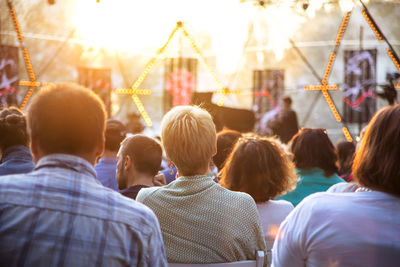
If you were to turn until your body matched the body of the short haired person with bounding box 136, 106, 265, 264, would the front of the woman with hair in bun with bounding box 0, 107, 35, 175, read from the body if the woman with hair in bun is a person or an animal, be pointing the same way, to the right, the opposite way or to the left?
the same way

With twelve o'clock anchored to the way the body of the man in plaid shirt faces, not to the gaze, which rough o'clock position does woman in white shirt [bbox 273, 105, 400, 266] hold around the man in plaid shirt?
The woman in white shirt is roughly at 3 o'clock from the man in plaid shirt.

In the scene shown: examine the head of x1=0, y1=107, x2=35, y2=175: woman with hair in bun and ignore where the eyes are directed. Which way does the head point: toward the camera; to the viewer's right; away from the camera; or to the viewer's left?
away from the camera

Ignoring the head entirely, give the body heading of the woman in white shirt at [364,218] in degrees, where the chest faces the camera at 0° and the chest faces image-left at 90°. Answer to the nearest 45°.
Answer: approximately 180°

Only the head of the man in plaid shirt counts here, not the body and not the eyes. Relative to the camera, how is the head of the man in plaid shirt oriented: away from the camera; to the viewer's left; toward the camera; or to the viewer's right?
away from the camera

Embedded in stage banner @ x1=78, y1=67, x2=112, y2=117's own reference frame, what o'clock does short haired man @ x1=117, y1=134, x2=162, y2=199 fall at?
The short haired man is roughly at 12 o'clock from the stage banner.

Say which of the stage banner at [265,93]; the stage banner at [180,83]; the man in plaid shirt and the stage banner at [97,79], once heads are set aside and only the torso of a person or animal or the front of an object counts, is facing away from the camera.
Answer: the man in plaid shirt

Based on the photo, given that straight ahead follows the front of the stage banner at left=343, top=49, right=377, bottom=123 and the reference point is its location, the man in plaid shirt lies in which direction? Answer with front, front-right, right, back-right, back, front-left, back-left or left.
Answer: front

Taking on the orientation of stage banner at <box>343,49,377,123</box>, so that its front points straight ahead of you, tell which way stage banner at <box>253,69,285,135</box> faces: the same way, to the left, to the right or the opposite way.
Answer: the same way

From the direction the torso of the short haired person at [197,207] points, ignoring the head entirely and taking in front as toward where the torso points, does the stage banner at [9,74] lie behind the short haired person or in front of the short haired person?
in front

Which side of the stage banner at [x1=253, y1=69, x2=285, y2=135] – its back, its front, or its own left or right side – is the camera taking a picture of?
front

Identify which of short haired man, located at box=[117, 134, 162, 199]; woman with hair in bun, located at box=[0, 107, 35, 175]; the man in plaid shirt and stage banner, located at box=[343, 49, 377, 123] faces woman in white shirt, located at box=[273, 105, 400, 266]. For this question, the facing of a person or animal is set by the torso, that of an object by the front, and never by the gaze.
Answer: the stage banner

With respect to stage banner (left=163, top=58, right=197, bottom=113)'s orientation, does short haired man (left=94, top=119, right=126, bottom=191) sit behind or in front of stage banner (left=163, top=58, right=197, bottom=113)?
in front

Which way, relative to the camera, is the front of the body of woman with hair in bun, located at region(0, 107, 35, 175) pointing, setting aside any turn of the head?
away from the camera

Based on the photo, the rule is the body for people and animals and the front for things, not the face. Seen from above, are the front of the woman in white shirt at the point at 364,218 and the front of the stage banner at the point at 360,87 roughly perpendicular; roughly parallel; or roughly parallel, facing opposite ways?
roughly parallel, facing opposite ways

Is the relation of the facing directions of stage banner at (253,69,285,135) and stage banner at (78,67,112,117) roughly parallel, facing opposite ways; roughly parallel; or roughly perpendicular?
roughly parallel

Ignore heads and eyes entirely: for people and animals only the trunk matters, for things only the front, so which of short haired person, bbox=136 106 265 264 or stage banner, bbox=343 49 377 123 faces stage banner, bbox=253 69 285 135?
the short haired person

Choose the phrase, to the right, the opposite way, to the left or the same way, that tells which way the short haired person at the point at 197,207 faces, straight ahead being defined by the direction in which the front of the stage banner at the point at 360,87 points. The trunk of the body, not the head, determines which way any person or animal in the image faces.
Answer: the opposite way

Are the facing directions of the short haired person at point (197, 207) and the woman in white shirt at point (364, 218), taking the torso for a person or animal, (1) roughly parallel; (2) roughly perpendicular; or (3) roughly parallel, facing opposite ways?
roughly parallel

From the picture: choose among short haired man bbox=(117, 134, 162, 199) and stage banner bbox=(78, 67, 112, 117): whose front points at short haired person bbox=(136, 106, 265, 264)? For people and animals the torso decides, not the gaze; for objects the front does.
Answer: the stage banner

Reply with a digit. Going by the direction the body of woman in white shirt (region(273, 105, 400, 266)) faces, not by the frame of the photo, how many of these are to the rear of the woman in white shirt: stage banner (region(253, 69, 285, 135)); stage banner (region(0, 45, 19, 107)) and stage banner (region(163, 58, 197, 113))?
0

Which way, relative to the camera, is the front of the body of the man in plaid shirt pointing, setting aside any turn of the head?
away from the camera
